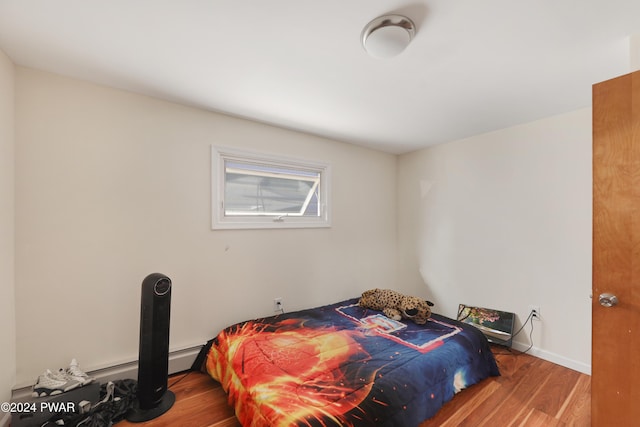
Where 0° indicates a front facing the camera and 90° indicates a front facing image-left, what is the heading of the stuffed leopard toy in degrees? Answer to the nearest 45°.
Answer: approximately 315°

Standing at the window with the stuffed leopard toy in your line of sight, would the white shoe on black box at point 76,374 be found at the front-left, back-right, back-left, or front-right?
back-right

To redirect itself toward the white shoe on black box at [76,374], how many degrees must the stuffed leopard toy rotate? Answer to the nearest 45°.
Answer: approximately 90° to its right

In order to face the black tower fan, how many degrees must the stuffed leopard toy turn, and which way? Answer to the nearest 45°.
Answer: approximately 90° to its right

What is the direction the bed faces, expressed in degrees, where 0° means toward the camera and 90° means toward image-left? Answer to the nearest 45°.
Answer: approximately 45°
